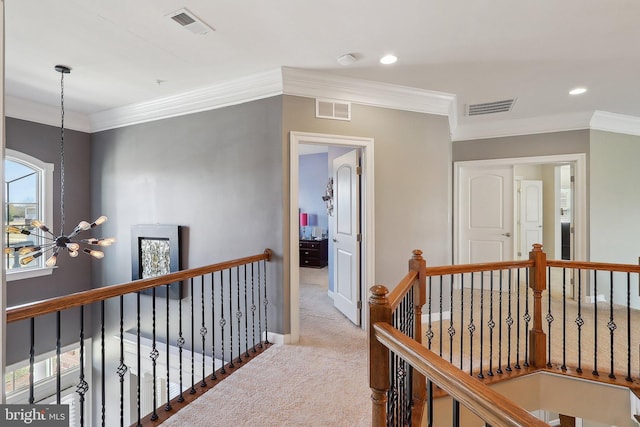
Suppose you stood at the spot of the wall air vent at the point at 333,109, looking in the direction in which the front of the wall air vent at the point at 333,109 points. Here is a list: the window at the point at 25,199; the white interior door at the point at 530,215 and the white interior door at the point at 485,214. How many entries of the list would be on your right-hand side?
1

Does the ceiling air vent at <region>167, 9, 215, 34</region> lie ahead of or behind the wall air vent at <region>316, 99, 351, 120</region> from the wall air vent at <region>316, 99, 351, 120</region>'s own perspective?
ahead

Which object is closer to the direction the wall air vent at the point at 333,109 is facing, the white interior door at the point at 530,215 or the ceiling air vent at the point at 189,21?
the ceiling air vent

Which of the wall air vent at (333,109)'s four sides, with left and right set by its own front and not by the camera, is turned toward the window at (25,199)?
right

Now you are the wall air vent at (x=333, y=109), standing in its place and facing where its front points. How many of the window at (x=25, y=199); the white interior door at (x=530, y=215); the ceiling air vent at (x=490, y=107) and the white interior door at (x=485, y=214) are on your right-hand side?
1

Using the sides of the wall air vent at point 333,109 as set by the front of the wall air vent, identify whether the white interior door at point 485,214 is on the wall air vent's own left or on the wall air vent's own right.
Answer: on the wall air vent's own left

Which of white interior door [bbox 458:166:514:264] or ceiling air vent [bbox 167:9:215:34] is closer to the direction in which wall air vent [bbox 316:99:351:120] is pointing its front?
the ceiling air vent

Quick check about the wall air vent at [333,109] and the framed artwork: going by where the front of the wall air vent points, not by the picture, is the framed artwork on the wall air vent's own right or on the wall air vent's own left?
on the wall air vent's own right

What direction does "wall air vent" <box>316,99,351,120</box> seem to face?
toward the camera

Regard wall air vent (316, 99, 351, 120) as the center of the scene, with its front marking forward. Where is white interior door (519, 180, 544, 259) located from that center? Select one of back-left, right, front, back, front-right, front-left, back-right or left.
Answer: back-left

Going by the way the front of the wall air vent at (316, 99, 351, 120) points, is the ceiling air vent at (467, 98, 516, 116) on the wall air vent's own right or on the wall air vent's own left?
on the wall air vent's own left
